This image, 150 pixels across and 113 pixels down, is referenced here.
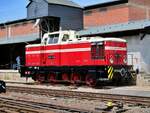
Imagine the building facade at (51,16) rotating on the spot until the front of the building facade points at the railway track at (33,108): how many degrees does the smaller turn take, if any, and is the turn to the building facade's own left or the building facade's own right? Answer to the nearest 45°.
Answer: approximately 45° to the building facade's own left

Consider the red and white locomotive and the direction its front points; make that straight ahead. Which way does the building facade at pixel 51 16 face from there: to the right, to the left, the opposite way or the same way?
to the right

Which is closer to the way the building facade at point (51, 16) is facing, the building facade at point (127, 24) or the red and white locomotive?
the red and white locomotive

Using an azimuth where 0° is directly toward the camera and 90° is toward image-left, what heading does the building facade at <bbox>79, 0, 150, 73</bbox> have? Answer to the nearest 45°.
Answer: approximately 45°

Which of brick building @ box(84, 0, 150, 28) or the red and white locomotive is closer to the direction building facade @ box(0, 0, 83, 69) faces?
the red and white locomotive

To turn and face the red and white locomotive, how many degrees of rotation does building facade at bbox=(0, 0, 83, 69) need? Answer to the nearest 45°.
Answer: approximately 45° to its left

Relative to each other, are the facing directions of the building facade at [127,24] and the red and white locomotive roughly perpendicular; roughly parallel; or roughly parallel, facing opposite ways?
roughly perpendicular

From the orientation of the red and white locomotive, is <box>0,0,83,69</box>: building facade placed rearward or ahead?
rearward

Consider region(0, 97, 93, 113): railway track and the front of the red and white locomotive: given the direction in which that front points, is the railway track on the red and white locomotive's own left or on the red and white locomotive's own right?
on the red and white locomotive's own right

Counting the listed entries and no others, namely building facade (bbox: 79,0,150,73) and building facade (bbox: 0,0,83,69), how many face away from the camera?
0

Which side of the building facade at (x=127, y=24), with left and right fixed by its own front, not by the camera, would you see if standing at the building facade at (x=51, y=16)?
right
